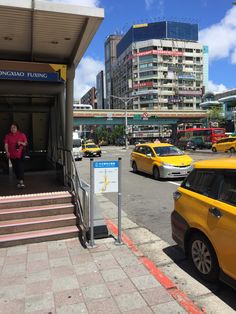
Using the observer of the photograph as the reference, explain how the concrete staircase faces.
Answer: facing the viewer

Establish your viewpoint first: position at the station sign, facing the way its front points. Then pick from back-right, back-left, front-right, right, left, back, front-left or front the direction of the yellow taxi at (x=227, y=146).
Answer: back-left

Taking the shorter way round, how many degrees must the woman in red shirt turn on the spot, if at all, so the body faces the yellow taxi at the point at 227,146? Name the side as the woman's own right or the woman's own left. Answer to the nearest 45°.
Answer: approximately 135° to the woman's own left

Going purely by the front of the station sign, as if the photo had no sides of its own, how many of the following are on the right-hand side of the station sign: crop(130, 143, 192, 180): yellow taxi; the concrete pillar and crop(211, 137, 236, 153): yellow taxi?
0

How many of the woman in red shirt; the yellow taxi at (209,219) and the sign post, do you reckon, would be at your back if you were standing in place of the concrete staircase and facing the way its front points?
1

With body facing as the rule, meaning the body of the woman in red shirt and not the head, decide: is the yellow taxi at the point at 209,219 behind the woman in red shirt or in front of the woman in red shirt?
in front

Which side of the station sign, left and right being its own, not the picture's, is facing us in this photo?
front

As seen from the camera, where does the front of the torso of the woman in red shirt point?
toward the camera

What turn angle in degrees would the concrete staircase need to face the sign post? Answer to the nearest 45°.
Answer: approximately 45° to its left

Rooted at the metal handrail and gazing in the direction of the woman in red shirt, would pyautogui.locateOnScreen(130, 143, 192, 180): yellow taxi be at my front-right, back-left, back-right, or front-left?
front-right
